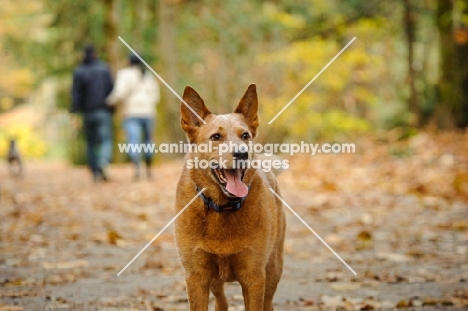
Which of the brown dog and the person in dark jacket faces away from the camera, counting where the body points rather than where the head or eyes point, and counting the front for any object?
the person in dark jacket

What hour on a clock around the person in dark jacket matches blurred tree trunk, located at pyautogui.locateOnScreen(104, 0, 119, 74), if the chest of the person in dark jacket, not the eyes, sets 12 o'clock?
The blurred tree trunk is roughly at 12 o'clock from the person in dark jacket.

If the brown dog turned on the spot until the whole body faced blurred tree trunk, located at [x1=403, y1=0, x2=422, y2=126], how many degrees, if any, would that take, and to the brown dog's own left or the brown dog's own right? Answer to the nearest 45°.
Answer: approximately 180°

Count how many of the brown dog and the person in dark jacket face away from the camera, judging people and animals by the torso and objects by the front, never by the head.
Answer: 1

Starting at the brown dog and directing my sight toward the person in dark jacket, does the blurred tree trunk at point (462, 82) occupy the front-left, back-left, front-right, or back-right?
front-right

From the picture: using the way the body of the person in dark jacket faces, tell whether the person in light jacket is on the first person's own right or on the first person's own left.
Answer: on the first person's own right

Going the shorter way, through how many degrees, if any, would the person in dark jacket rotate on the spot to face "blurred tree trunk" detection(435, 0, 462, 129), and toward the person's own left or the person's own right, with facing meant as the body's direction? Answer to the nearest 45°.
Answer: approximately 90° to the person's own right

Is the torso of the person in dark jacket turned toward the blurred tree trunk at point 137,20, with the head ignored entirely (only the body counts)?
yes

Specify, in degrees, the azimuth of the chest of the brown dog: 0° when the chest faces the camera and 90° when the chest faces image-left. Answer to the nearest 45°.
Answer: approximately 0°

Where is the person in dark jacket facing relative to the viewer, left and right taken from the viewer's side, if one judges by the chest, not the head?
facing away from the viewer

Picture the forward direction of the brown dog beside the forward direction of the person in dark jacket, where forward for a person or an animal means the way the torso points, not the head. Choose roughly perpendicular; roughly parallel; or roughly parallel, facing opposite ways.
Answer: roughly parallel, facing opposite ways

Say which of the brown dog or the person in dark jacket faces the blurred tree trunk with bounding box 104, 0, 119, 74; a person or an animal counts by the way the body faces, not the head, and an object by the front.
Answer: the person in dark jacket

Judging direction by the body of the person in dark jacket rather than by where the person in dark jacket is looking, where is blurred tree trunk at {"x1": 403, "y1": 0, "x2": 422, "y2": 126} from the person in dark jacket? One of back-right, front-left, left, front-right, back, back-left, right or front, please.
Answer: right

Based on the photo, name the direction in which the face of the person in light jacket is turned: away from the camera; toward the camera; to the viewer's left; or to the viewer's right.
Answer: away from the camera

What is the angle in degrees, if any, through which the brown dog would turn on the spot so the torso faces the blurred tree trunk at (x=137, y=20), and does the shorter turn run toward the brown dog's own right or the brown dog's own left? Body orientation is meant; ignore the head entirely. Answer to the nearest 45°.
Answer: approximately 180°

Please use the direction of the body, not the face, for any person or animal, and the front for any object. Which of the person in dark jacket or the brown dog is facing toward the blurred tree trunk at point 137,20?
the person in dark jacket

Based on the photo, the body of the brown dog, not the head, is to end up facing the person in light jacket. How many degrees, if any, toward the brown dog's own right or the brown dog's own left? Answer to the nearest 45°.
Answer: approximately 180°
